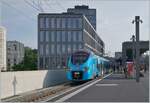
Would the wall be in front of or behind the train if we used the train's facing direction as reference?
in front
